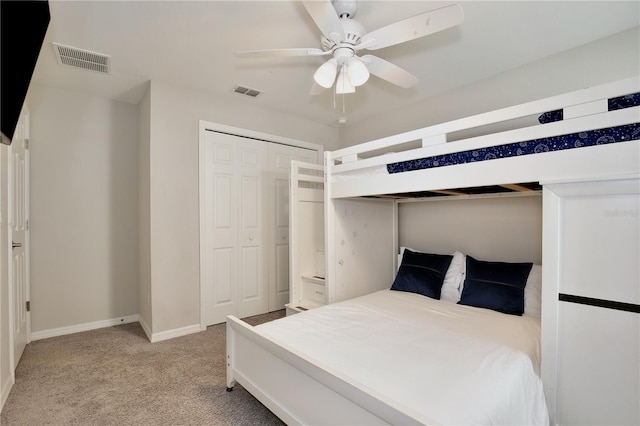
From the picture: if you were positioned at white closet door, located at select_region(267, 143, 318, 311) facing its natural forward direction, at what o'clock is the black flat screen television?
The black flat screen television is roughly at 2 o'clock from the white closet door.

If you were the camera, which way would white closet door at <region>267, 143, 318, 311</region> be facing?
facing the viewer and to the right of the viewer

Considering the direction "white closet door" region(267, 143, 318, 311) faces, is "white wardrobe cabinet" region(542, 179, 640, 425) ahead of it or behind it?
ahead

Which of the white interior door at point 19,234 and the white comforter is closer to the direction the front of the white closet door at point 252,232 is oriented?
the white comforter

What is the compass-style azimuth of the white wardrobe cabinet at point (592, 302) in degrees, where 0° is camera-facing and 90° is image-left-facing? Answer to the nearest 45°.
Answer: approximately 45°

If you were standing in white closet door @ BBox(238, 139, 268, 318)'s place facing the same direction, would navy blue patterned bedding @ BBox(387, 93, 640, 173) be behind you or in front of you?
in front

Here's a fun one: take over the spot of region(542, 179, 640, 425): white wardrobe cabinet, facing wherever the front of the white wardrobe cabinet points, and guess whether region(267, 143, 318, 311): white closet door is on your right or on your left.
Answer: on your right

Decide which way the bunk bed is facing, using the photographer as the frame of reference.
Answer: facing the viewer and to the left of the viewer

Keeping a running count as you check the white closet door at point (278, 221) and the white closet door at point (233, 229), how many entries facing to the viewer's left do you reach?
0

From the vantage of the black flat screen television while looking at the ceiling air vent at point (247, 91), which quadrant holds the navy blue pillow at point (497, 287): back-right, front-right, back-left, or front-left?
front-right

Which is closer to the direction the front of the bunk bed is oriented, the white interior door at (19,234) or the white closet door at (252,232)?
the white interior door

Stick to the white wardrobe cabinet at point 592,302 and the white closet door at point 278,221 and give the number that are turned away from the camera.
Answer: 0

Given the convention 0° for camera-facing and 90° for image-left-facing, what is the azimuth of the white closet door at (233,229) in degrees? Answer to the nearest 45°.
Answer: approximately 315°

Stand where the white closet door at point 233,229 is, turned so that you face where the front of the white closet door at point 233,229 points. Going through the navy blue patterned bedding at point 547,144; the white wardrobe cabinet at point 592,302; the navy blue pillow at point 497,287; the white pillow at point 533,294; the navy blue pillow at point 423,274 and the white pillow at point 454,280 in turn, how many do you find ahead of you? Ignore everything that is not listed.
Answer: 6
